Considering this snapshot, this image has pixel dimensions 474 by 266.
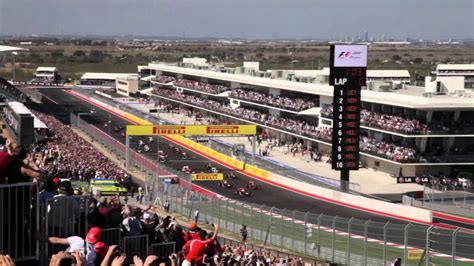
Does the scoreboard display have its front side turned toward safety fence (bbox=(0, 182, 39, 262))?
yes

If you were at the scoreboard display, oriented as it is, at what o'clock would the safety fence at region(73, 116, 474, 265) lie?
The safety fence is roughly at 12 o'clock from the scoreboard display.

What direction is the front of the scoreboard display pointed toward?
toward the camera

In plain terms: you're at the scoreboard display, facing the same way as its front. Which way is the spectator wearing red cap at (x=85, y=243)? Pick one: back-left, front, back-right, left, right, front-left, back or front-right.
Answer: front

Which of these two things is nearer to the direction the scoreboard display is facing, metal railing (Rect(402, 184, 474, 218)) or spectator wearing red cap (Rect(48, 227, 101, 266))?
the spectator wearing red cap

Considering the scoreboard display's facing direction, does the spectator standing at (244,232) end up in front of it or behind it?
in front

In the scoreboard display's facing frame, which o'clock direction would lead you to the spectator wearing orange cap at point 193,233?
The spectator wearing orange cap is roughly at 12 o'clock from the scoreboard display.

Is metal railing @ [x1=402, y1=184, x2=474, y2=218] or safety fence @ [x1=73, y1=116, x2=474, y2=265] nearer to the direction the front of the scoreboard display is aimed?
the safety fence

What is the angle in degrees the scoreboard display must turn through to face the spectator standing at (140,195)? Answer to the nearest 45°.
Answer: approximately 45° to its right

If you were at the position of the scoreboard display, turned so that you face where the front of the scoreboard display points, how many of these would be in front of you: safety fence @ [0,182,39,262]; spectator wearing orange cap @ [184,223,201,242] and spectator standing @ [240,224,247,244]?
3

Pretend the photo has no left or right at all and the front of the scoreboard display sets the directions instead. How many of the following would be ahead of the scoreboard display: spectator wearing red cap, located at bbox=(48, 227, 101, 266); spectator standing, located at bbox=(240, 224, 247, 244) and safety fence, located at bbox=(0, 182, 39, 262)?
3
